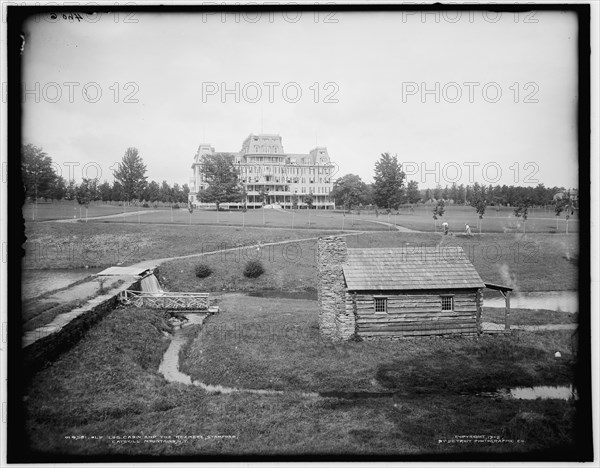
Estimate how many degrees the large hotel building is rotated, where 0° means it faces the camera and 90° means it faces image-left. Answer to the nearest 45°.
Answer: approximately 0°

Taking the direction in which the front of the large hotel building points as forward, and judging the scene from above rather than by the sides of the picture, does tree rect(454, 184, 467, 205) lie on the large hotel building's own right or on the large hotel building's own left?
on the large hotel building's own left

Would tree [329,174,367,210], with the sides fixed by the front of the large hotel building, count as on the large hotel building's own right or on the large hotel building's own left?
on the large hotel building's own left

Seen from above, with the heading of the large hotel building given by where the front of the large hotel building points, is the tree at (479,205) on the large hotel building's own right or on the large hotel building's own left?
on the large hotel building's own left

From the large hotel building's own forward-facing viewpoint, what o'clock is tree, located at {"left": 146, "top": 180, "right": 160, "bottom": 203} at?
The tree is roughly at 3 o'clock from the large hotel building.
